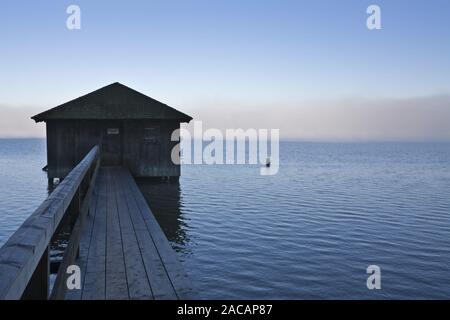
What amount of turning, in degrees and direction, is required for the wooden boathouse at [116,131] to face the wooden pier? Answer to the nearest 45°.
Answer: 0° — it already faces it

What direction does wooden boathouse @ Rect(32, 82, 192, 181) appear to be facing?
toward the camera
